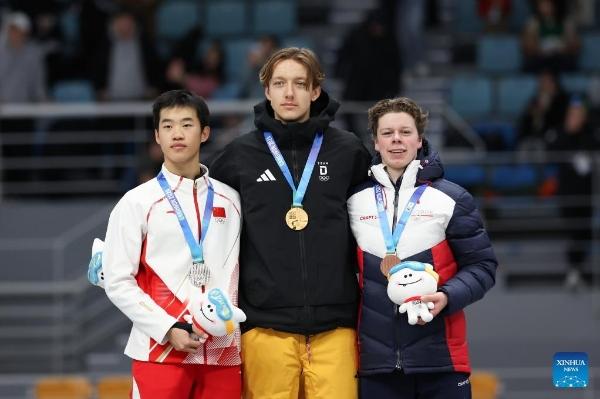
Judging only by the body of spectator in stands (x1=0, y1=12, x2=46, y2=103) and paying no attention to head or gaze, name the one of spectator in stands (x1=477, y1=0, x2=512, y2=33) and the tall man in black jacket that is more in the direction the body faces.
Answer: the tall man in black jacket

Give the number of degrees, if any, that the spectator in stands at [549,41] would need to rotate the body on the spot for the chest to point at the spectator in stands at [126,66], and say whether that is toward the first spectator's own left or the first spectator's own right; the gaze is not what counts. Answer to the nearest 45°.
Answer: approximately 45° to the first spectator's own right

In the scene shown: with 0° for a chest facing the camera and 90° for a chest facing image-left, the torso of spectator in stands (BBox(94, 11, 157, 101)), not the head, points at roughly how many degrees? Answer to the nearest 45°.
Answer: approximately 0°

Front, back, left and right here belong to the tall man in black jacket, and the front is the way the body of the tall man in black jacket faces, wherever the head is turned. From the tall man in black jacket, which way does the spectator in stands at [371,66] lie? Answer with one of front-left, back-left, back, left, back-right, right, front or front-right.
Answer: back

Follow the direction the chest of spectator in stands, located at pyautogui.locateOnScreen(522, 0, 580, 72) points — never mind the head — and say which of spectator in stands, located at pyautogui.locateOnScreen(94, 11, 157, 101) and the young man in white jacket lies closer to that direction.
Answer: the young man in white jacket

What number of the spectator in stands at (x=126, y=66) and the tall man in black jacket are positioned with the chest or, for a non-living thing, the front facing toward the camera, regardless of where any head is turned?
2

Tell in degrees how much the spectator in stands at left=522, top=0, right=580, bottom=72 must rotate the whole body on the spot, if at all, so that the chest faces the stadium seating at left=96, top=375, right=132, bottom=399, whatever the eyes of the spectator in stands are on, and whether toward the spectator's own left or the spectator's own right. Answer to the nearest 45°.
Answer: approximately 45° to the spectator's own right

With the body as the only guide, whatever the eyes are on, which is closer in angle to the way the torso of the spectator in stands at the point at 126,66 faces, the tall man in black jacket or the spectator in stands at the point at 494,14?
the tall man in black jacket

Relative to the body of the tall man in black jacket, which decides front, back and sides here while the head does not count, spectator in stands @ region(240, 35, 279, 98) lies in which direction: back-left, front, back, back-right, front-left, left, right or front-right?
back

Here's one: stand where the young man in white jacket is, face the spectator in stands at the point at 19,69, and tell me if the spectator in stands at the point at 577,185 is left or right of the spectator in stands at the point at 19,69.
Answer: right

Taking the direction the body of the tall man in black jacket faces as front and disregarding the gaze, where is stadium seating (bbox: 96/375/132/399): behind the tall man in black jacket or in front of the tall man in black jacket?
behind
